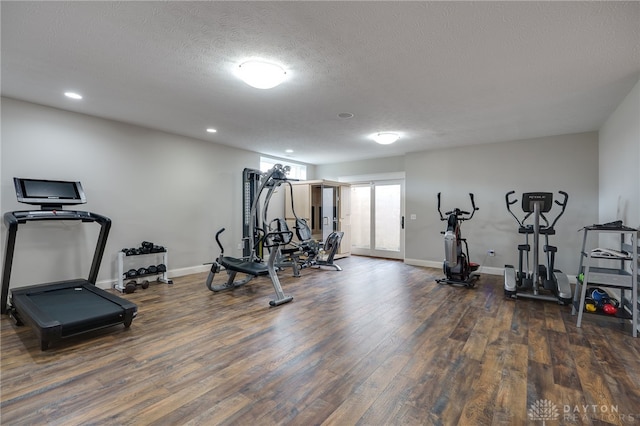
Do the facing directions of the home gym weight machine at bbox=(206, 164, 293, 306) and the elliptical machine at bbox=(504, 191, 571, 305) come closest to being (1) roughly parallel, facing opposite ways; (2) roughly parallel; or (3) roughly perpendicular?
roughly perpendicular

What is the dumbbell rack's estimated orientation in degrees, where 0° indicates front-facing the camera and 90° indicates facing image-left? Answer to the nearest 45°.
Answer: approximately 315°

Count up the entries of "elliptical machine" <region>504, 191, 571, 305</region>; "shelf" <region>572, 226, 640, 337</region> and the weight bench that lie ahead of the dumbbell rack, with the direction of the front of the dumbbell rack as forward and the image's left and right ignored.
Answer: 3

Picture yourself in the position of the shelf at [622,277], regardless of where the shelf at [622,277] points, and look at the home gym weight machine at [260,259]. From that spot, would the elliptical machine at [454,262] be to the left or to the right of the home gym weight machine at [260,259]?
right

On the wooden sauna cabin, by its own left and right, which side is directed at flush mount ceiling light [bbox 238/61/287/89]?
front

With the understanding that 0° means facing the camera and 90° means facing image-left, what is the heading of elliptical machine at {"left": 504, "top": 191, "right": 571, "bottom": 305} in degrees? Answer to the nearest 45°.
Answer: approximately 0°

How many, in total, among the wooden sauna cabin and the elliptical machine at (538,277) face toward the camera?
2

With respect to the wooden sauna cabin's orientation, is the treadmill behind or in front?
in front

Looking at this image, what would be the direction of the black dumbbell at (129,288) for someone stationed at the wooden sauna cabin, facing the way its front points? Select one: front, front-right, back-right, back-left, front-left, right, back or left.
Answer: front-right

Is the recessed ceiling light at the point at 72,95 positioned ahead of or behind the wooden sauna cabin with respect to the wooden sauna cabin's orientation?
ahead
